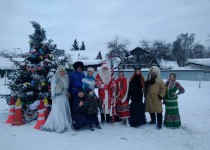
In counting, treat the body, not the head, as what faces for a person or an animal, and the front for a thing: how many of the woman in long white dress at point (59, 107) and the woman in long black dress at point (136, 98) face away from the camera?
0

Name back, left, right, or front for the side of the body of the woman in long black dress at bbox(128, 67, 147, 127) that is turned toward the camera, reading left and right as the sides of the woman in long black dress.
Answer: front

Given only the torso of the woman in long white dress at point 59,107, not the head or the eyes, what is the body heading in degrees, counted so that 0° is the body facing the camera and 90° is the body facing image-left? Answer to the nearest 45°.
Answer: approximately 315°

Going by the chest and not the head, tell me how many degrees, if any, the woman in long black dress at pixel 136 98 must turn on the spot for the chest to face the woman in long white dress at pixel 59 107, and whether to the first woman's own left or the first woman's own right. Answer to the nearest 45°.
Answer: approximately 90° to the first woman's own right

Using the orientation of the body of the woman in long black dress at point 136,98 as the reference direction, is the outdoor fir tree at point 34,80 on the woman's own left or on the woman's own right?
on the woman's own right
